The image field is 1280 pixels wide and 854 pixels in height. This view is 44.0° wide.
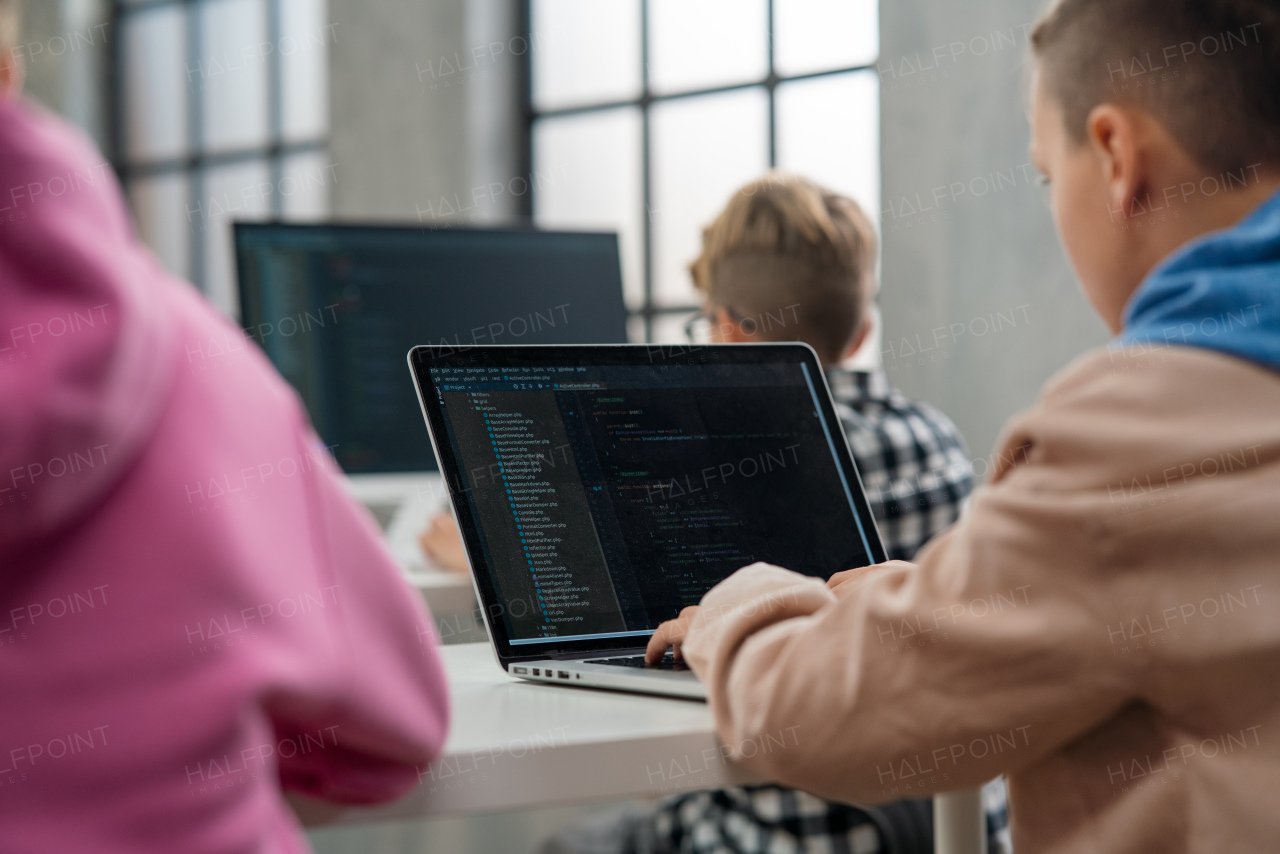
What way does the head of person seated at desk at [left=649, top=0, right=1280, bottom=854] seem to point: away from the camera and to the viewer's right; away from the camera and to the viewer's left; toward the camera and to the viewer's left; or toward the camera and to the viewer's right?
away from the camera and to the viewer's left

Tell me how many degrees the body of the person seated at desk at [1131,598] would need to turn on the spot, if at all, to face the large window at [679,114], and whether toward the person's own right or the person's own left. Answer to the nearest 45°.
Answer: approximately 45° to the person's own right

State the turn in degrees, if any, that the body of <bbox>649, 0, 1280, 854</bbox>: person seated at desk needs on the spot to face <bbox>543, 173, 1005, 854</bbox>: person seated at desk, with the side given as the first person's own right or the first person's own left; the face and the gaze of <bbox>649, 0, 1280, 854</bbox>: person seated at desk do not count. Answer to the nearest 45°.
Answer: approximately 45° to the first person's own right

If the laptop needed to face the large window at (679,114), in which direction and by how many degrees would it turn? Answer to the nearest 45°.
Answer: approximately 135° to its left

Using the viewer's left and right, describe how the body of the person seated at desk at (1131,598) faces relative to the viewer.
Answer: facing away from the viewer and to the left of the viewer
